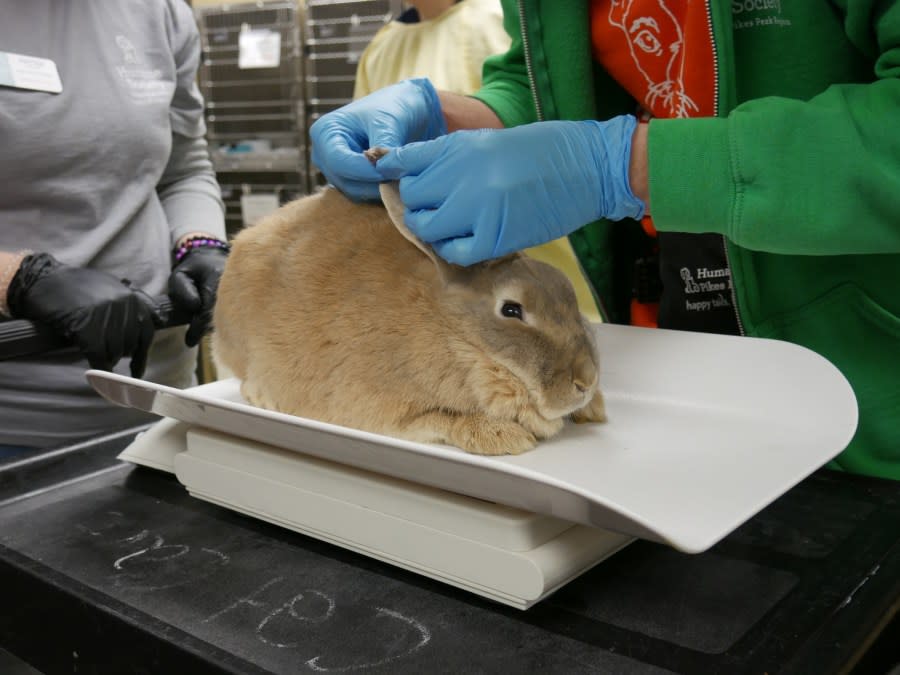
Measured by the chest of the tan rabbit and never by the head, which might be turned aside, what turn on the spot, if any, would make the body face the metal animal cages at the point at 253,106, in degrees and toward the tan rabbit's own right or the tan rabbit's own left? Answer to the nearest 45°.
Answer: approximately 135° to the tan rabbit's own left

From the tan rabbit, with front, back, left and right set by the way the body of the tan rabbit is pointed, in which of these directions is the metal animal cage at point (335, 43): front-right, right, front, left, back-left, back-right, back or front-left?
back-left

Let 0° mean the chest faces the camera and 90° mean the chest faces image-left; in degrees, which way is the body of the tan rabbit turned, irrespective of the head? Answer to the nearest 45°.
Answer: approximately 315°
